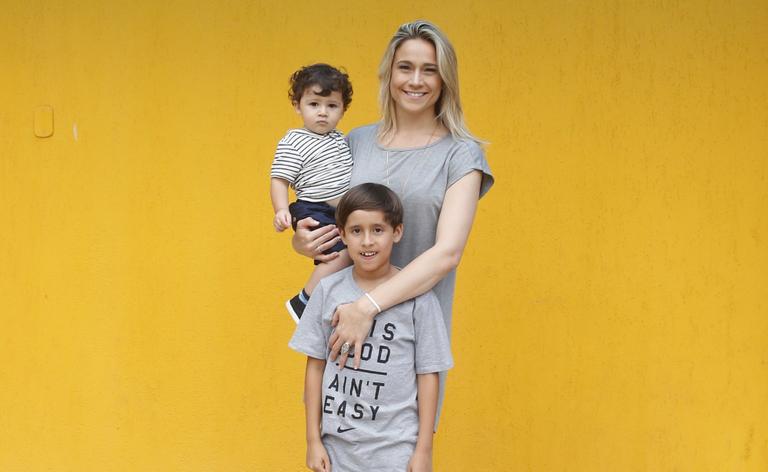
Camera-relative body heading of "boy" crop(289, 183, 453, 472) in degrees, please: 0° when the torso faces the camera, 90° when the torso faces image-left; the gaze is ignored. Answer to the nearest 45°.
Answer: approximately 0°
